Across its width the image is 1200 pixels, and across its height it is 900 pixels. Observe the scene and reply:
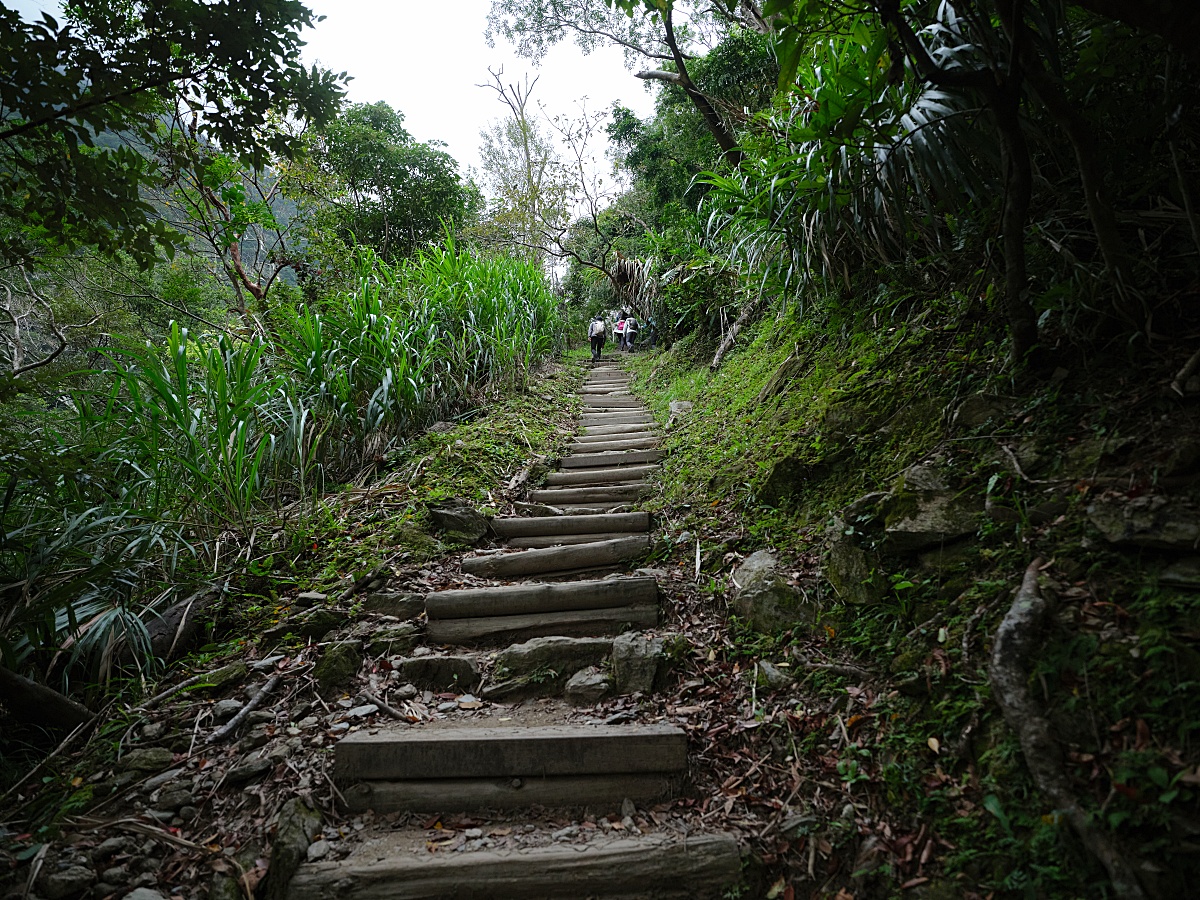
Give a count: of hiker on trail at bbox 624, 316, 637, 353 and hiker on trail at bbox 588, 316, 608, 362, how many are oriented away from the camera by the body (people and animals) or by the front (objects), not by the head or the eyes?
2

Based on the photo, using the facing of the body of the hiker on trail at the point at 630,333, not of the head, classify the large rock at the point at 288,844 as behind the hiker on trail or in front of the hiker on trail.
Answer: behind

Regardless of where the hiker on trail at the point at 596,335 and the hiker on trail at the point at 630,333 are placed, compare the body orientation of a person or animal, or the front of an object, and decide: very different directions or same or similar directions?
same or similar directions

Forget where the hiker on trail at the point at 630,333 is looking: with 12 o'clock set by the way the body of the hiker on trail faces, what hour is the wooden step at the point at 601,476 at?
The wooden step is roughly at 6 o'clock from the hiker on trail.

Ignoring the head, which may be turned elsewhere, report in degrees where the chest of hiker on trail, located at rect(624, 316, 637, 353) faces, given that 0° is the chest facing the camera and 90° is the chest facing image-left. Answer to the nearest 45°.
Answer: approximately 180°

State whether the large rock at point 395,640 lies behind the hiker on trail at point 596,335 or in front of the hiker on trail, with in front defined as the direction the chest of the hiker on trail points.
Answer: behind

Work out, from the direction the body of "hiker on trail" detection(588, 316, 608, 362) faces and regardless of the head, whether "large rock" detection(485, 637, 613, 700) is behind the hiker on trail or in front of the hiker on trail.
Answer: behind

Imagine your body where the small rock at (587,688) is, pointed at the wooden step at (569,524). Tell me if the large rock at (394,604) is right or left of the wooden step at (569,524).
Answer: left

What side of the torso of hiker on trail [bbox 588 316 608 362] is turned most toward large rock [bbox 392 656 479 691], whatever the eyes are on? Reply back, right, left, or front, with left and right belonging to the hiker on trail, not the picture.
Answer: back

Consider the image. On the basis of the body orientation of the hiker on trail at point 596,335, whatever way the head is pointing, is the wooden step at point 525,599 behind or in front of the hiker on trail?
behind

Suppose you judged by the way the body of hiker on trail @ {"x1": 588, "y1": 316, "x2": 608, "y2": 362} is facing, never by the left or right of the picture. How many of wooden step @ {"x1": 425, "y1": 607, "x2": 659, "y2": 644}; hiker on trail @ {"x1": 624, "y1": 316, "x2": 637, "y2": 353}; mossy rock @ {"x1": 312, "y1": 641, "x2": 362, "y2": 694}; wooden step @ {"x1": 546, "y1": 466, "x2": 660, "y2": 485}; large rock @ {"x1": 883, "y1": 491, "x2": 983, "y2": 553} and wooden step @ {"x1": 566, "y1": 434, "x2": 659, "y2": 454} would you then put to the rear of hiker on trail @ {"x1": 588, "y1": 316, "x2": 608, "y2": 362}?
5

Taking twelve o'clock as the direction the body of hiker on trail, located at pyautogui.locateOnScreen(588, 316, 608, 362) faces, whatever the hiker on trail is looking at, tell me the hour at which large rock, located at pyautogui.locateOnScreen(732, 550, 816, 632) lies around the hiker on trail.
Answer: The large rock is roughly at 6 o'clock from the hiker on trail.

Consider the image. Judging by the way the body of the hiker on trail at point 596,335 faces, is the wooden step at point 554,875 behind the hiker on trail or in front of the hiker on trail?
behind

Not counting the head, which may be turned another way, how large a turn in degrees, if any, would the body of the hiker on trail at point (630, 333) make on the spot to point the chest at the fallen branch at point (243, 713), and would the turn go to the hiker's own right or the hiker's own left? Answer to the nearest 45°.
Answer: approximately 180°

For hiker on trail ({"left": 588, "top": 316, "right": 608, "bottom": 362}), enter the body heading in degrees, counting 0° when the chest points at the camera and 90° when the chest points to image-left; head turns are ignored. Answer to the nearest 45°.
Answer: approximately 180°

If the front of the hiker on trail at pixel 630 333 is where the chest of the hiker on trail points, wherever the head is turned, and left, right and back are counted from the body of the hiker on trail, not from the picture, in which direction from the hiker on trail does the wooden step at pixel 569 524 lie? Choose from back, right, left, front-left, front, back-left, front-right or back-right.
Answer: back
